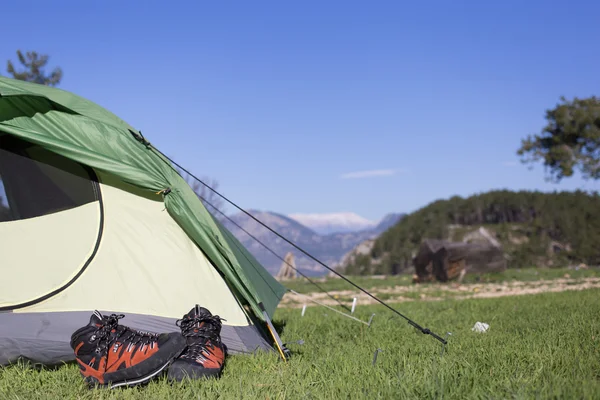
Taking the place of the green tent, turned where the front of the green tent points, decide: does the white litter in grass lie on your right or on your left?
on your left

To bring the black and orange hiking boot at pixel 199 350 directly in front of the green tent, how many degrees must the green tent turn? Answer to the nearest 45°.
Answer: approximately 45° to its left

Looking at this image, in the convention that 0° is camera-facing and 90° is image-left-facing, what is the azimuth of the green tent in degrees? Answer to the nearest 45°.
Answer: approximately 0°

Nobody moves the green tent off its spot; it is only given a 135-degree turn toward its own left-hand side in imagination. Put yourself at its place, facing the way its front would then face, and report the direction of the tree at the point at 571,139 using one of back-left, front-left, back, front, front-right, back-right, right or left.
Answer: front

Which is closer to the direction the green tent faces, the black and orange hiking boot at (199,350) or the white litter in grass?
the black and orange hiking boot
